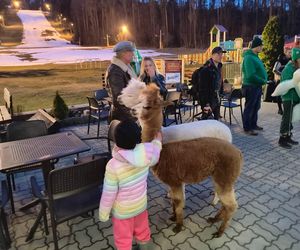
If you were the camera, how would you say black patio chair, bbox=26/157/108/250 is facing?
facing away from the viewer and to the left of the viewer

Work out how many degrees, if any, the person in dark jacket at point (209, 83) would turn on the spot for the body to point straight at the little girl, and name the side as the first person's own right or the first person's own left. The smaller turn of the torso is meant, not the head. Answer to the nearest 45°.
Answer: approximately 90° to the first person's own right

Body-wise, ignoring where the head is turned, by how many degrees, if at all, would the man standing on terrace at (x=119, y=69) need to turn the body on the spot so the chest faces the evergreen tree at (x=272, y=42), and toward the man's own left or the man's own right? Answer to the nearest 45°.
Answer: approximately 45° to the man's own left

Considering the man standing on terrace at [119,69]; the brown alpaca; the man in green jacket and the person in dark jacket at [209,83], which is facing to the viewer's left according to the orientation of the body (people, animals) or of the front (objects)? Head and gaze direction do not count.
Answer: the brown alpaca

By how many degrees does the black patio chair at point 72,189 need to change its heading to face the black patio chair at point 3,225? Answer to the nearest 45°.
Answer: approximately 90° to its left

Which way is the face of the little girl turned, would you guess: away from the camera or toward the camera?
away from the camera

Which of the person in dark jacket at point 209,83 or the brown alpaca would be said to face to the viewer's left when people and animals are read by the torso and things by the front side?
the brown alpaca

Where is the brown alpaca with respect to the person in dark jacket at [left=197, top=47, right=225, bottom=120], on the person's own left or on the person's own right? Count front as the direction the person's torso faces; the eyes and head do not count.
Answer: on the person's own right

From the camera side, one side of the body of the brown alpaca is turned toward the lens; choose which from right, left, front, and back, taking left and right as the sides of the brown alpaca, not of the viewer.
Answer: left
